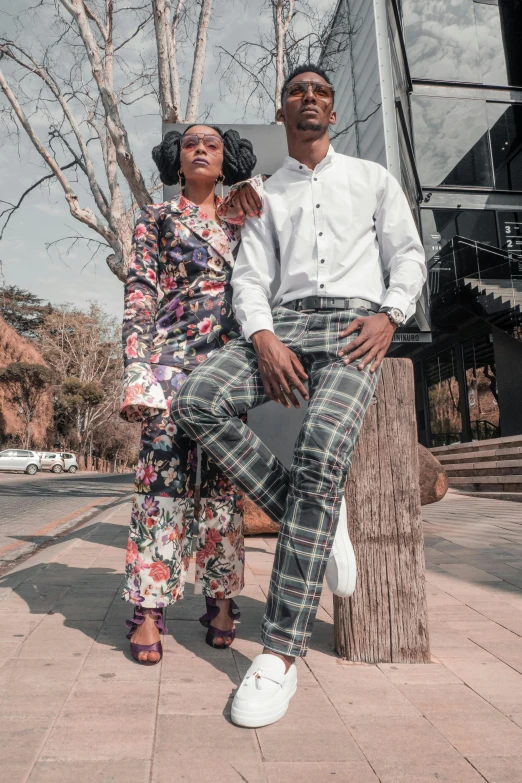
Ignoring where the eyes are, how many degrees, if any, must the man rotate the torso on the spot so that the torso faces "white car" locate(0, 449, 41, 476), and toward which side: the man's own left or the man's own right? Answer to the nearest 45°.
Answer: approximately 135° to the man's own right

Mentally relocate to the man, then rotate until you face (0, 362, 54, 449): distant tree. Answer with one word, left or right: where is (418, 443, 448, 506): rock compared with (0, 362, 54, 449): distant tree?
right

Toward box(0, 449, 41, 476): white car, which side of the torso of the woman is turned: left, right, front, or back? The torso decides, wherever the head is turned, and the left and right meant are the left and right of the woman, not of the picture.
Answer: back

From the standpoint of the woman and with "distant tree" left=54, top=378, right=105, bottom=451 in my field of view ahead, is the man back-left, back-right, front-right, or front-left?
back-right

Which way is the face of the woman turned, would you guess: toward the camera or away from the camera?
toward the camera

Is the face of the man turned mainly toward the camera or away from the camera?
toward the camera

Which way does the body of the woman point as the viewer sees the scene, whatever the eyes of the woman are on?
toward the camera

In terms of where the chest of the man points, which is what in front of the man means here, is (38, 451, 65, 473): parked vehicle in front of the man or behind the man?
behind

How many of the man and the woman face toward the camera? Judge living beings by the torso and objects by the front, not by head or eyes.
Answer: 2

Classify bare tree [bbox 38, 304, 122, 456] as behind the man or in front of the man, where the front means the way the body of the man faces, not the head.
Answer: behind

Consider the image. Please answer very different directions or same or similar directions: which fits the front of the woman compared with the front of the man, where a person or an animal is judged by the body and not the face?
same or similar directions

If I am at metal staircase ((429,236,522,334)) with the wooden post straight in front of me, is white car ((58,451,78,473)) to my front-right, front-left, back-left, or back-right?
back-right

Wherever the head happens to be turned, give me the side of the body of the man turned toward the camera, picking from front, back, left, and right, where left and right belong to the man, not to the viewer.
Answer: front
